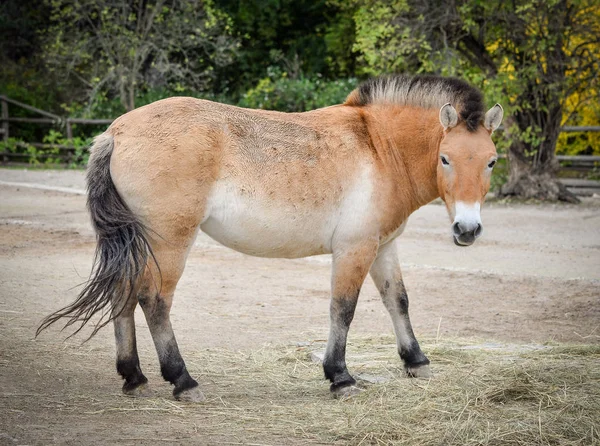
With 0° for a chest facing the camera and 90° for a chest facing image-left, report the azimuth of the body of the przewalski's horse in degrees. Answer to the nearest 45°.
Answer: approximately 270°

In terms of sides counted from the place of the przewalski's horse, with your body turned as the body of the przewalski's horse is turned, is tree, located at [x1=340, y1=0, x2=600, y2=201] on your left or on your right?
on your left

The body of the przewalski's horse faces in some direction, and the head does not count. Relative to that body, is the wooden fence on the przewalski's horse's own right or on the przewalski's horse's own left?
on the przewalski's horse's own left

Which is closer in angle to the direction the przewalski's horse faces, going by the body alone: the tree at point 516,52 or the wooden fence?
the tree
